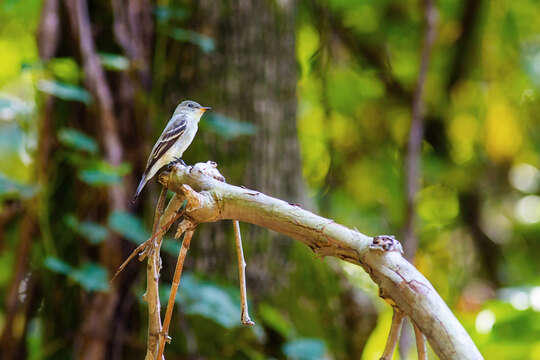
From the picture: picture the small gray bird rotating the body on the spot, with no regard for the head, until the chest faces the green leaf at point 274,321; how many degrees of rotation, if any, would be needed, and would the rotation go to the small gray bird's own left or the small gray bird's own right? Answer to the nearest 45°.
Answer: approximately 90° to the small gray bird's own left

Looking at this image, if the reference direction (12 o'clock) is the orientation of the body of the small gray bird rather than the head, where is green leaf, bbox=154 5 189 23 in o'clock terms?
The green leaf is roughly at 9 o'clock from the small gray bird.

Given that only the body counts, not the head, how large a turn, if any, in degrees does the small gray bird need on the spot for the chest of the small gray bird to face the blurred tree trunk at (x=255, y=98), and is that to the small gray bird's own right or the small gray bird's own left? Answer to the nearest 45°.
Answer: approximately 90° to the small gray bird's own left

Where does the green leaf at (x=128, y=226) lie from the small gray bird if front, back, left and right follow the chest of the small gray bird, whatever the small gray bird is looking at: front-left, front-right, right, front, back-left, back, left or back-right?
left

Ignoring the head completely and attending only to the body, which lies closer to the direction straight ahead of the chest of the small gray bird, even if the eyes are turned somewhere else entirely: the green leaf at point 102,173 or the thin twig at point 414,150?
the thin twig

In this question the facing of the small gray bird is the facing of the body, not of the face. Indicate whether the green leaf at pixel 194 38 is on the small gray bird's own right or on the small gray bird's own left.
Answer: on the small gray bird's own left

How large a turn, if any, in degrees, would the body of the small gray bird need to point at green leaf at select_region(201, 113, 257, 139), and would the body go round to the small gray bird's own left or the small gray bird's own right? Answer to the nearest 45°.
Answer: approximately 90° to the small gray bird's own left

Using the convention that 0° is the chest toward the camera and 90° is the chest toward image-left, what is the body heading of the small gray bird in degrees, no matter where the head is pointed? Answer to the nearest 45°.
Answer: approximately 270°

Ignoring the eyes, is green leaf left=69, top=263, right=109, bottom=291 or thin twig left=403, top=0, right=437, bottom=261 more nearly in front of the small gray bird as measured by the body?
the thin twig

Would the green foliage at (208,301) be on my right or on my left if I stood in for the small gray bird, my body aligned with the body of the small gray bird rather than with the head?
on my left

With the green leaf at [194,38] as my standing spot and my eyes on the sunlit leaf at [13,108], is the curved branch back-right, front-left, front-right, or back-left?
back-left
